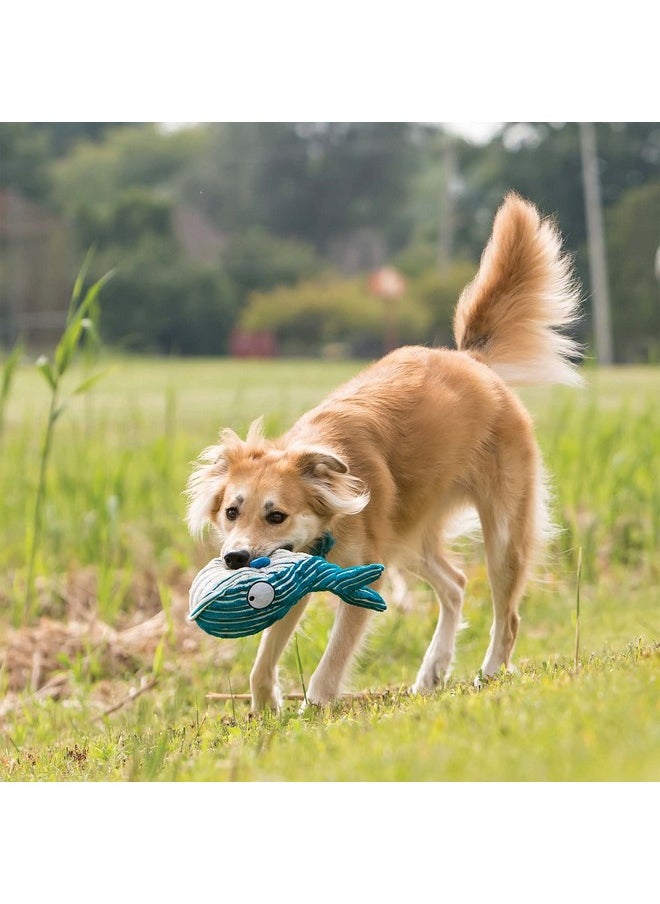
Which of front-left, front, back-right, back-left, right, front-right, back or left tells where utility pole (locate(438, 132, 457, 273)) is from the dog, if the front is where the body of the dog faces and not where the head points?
back-right

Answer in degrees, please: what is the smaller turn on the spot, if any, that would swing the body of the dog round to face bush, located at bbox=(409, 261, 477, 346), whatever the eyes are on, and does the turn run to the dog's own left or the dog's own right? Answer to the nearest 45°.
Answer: approximately 135° to the dog's own right

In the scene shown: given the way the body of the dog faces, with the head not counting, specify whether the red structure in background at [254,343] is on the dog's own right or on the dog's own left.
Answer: on the dog's own right

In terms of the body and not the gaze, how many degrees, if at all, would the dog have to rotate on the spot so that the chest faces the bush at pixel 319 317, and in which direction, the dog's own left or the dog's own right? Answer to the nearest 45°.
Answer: approximately 135° to the dog's own right

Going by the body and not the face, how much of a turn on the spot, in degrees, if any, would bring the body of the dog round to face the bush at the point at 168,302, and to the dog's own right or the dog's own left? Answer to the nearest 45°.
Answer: approximately 135° to the dog's own right

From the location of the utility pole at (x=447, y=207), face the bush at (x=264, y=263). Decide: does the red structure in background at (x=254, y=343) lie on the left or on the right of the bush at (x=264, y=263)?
left

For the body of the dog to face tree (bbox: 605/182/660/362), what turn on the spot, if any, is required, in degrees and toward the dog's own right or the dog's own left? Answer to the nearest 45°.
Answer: approximately 135° to the dog's own right

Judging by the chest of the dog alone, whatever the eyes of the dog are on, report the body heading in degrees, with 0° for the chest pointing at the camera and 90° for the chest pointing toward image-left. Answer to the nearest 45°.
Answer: approximately 45°
